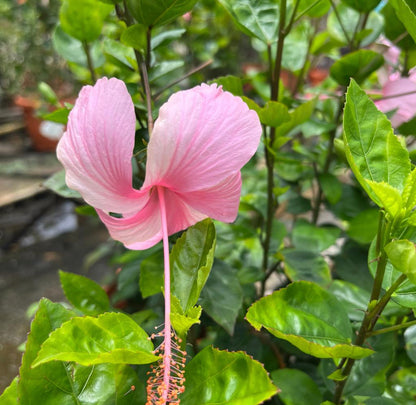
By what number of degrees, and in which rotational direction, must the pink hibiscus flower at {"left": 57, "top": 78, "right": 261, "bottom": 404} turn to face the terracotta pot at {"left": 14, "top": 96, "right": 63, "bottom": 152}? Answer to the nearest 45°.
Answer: approximately 180°

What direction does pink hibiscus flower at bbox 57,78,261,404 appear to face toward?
toward the camera
